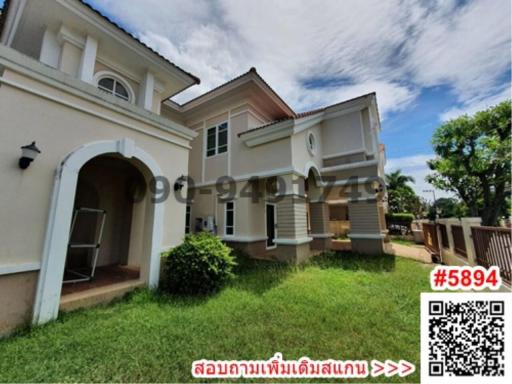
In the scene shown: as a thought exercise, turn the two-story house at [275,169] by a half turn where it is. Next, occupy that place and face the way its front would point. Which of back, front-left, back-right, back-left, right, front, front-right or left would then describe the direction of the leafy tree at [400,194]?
right

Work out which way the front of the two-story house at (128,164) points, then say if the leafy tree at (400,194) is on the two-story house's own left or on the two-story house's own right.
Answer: on the two-story house's own left

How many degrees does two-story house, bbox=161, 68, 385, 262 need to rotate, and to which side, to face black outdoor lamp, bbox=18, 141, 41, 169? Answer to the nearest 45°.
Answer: approximately 90° to its right

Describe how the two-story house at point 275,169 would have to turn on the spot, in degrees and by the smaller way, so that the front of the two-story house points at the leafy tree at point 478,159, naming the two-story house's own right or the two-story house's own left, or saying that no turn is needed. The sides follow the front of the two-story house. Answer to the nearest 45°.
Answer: approximately 45° to the two-story house's own left

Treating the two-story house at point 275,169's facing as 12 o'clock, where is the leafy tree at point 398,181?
The leafy tree is roughly at 9 o'clock from the two-story house.

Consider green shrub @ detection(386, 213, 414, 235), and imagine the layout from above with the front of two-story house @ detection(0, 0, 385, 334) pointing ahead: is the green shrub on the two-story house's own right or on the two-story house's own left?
on the two-story house's own left

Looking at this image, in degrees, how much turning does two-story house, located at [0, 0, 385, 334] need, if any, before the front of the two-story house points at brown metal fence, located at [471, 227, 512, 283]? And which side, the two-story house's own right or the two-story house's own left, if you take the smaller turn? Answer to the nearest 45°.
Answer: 0° — it already faces it

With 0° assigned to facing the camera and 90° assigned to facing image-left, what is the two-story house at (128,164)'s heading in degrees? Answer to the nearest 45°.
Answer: approximately 315°
